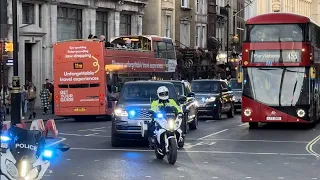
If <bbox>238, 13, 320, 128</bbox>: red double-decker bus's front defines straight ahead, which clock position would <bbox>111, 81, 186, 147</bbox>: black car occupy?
The black car is roughly at 1 o'clock from the red double-decker bus.

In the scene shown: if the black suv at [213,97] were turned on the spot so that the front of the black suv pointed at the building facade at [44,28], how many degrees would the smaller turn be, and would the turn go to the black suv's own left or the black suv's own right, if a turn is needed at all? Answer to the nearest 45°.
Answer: approximately 90° to the black suv's own right

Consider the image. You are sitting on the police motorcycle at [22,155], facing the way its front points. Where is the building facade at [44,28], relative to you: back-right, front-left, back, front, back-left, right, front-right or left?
back

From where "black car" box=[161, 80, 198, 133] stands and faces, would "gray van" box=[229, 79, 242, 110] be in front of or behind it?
behind
